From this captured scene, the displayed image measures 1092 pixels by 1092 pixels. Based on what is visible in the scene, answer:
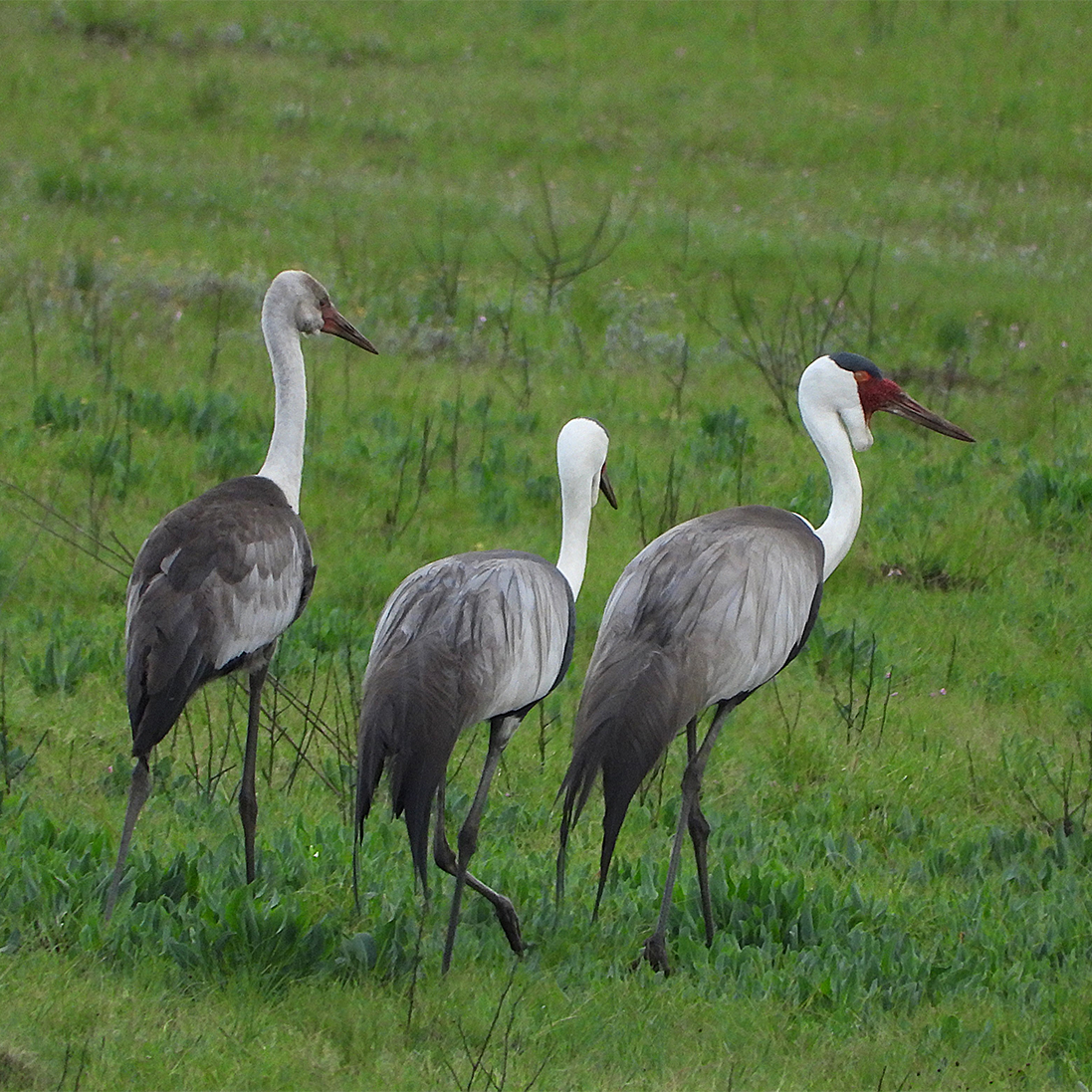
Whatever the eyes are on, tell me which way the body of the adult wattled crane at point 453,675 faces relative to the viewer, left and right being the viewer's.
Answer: facing away from the viewer and to the right of the viewer

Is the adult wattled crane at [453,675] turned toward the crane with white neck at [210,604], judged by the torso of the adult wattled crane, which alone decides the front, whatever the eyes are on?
no

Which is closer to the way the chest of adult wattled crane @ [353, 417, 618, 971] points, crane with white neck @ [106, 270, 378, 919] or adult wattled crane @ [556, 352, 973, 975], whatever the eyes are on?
the adult wattled crane

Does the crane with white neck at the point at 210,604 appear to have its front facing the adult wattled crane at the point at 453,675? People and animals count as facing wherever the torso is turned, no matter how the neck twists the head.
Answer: no

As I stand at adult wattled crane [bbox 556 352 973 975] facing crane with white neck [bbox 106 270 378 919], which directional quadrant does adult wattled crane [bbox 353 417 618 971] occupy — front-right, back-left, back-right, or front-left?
front-left

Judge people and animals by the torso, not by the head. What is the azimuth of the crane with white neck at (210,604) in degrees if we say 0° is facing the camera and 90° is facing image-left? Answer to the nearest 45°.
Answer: approximately 225°

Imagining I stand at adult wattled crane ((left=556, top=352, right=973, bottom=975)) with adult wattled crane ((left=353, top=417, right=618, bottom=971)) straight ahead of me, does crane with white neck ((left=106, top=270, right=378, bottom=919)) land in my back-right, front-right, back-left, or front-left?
front-right

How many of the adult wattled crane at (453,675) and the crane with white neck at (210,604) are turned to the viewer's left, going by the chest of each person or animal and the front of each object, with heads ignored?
0

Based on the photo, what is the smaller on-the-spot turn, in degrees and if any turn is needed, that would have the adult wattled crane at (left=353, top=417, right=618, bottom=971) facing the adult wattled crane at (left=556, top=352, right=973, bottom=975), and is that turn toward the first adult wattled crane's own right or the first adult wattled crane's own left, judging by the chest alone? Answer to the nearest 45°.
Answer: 0° — it already faces it

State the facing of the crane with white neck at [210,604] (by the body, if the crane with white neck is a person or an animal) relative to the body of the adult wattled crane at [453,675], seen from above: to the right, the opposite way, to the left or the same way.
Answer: the same way

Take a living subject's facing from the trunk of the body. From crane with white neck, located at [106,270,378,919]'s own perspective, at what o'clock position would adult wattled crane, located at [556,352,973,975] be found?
The adult wattled crane is roughly at 2 o'clock from the crane with white neck.
